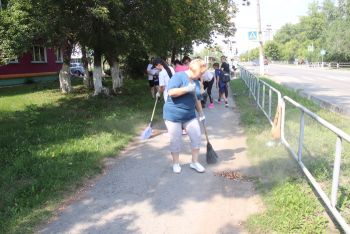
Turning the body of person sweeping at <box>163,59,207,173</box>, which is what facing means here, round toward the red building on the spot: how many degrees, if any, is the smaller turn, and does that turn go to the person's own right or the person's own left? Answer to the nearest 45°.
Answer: approximately 180°

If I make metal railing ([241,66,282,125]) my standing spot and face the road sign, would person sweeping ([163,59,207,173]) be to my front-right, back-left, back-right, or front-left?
back-left

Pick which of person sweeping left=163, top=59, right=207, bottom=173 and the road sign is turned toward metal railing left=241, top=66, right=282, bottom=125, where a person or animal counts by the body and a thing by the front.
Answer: the road sign

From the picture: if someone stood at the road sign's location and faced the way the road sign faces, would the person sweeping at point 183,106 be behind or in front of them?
in front

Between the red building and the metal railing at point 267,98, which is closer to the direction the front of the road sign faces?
the metal railing

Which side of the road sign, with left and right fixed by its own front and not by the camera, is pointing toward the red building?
right

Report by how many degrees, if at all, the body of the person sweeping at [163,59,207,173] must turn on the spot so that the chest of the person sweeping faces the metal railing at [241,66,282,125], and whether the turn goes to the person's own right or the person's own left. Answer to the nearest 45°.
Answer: approximately 90° to the person's own left

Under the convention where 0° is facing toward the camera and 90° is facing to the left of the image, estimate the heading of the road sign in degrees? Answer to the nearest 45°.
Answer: approximately 0°

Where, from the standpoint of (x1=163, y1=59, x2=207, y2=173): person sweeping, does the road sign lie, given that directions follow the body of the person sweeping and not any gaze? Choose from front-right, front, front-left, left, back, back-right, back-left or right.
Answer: back-left
